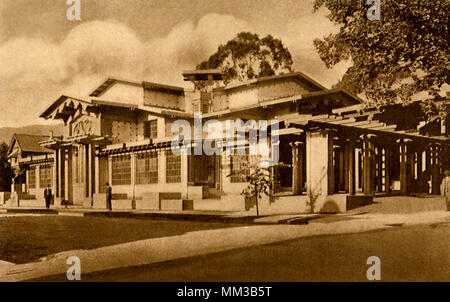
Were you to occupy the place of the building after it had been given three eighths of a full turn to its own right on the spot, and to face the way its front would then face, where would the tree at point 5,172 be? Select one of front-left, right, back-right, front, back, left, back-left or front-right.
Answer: front-left

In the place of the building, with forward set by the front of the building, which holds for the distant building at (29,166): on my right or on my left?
on my right

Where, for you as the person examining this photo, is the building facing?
facing the viewer and to the left of the viewer
